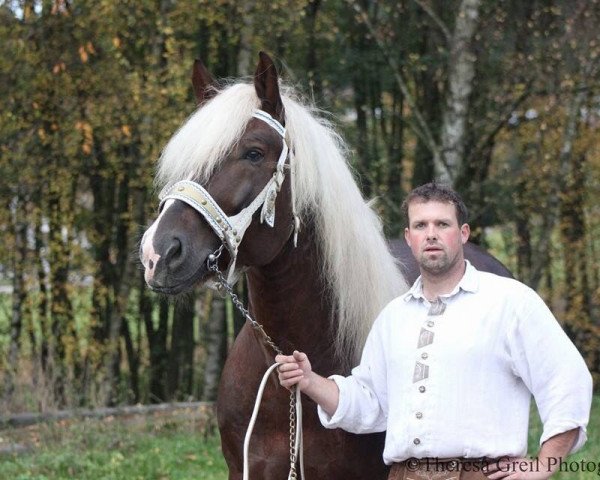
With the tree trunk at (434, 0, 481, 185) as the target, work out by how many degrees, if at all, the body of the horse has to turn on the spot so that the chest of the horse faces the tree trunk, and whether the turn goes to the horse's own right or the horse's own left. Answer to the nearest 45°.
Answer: approximately 135° to the horse's own right

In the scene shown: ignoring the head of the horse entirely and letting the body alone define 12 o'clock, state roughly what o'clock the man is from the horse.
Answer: The man is roughly at 9 o'clock from the horse.

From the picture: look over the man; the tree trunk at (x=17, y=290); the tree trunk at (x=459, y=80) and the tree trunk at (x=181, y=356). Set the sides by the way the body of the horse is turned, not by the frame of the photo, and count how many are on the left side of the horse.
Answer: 1

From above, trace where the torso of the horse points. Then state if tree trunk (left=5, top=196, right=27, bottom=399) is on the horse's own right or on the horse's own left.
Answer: on the horse's own right

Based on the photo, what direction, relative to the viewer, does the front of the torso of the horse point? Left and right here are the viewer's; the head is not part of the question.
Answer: facing the viewer and to the left of the viewer

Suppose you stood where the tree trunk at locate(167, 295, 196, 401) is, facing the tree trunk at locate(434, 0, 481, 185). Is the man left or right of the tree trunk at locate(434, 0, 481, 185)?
right

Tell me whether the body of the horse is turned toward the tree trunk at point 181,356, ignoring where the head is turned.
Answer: no

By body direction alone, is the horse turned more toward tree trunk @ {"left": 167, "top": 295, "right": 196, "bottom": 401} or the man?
the man

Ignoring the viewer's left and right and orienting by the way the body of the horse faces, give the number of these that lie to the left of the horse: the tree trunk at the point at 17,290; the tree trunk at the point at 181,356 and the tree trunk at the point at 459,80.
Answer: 0
